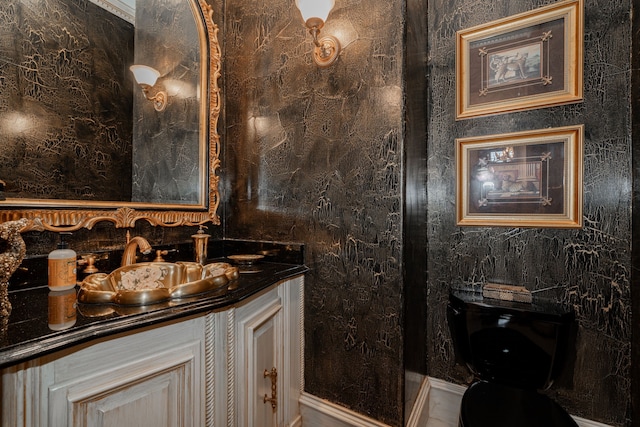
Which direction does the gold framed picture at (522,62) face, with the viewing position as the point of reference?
facing the viewer and to the left of the viewer

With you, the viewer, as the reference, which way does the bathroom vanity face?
facing the viewer and to the right of the viewer

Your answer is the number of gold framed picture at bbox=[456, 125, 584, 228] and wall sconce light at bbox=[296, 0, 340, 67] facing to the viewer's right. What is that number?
0

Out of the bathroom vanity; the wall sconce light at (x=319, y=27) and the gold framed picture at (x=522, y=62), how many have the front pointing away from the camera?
0

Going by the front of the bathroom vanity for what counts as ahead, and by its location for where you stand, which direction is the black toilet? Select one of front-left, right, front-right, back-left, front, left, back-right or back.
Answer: front-left

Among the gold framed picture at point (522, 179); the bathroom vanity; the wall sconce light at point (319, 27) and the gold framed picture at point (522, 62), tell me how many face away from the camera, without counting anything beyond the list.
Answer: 0

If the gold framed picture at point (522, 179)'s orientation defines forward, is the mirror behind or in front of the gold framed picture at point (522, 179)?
in front

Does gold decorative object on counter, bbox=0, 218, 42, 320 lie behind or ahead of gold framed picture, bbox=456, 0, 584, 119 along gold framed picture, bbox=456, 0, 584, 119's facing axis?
ahead

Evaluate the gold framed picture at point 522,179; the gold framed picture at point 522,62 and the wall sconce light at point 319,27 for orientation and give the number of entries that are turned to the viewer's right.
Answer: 0

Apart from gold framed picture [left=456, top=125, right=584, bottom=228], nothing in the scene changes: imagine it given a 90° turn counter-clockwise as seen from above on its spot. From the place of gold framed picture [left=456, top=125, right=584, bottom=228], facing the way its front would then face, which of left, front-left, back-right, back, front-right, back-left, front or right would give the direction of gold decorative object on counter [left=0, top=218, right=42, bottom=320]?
right
